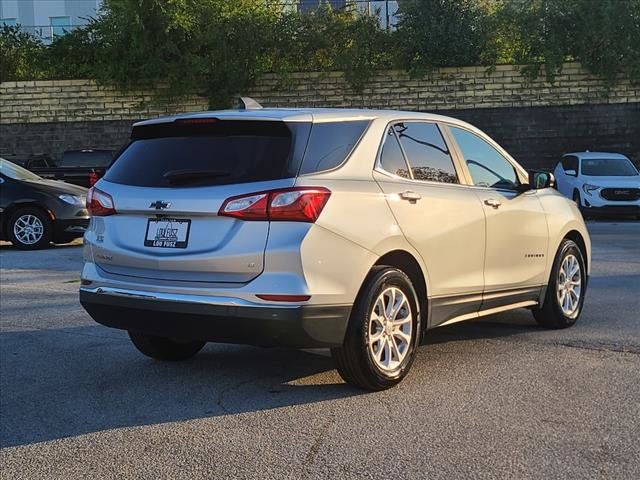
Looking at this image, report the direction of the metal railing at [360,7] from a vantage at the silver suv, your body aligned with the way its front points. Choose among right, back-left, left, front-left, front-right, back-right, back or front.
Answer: front-left

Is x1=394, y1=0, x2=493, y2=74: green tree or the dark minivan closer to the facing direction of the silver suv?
the green tree

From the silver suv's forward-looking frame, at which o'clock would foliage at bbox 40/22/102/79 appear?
The foliage is roughly at 10 o'clock from the silver suv.

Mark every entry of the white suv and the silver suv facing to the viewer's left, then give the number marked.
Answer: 0

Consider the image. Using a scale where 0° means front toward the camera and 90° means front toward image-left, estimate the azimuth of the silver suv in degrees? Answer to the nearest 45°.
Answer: approximately 225°

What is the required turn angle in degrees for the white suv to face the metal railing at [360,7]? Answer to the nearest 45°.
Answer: approximately 180°

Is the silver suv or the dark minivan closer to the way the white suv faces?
the silver suv

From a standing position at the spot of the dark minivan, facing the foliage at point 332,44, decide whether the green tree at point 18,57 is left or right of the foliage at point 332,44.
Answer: left

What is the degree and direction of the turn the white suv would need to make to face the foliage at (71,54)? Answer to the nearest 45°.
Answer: approximately 135° to its right

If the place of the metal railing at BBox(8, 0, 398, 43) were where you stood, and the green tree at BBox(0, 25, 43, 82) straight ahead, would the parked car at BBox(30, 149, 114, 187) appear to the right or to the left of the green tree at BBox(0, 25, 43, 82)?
left

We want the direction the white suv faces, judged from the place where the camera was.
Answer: facing the viewer and to the right of the viewer
